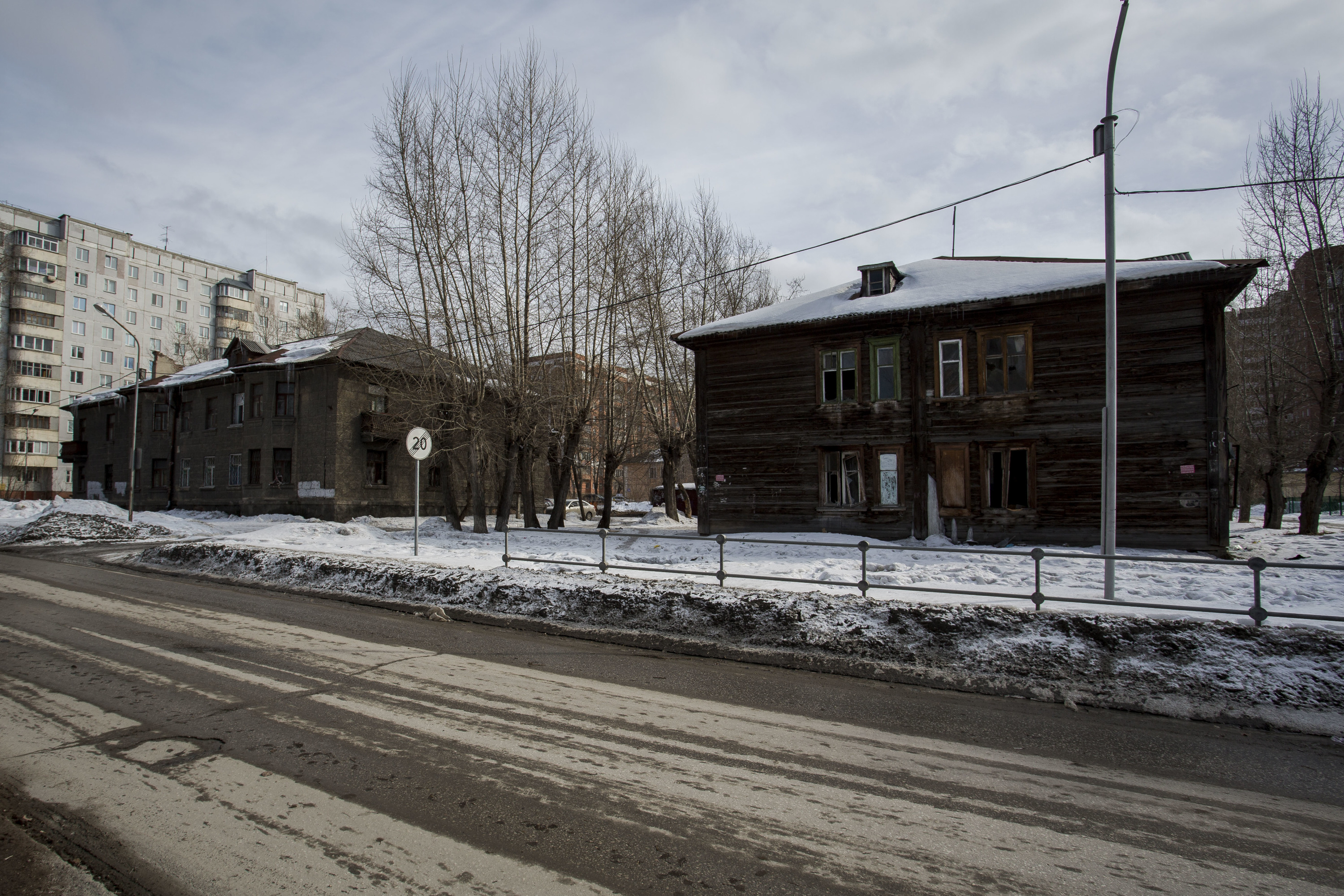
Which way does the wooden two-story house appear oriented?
toward the camera

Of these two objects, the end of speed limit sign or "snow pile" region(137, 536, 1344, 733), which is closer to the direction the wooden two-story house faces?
the snow pile

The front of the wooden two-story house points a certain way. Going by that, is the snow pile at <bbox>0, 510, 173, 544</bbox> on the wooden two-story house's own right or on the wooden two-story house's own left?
on the wooden two-story house's own right

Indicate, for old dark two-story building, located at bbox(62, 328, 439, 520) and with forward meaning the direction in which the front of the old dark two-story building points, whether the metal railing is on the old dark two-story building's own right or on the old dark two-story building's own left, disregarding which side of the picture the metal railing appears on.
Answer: on the old dark two-story building's own left

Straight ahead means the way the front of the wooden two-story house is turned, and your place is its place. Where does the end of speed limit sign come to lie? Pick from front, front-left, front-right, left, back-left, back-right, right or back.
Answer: front-right

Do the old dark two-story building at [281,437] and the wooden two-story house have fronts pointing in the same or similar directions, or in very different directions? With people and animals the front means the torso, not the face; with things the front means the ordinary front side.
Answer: same or similar directions

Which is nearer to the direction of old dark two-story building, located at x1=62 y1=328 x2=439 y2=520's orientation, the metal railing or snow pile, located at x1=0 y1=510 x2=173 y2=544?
the snow pile

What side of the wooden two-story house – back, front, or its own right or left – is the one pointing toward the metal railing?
front

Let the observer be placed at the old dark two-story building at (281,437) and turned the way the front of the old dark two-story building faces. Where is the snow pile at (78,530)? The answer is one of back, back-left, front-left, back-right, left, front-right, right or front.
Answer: front

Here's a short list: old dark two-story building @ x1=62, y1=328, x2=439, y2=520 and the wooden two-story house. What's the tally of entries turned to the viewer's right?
0

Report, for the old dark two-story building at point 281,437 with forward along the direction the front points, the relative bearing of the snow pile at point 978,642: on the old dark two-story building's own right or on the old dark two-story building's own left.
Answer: on the old dark two-story building's own left

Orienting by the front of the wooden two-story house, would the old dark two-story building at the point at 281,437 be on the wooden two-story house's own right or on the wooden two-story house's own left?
on the wooden two-story house's own right
